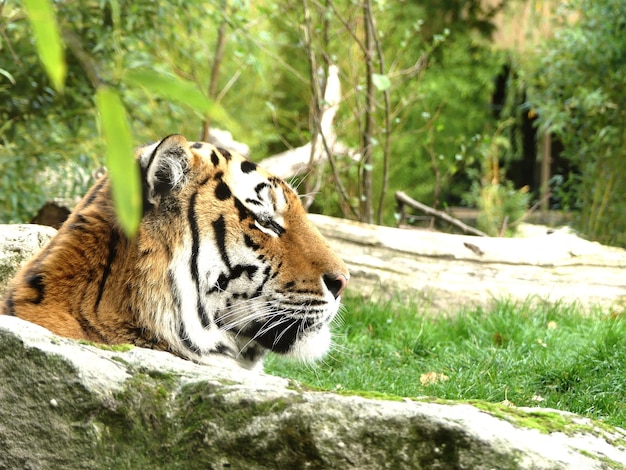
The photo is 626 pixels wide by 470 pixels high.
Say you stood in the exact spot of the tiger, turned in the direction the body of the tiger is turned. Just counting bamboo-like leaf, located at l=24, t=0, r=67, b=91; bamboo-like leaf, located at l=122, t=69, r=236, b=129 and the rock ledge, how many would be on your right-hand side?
3

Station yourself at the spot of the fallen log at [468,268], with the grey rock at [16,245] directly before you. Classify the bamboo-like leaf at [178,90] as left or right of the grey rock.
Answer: left

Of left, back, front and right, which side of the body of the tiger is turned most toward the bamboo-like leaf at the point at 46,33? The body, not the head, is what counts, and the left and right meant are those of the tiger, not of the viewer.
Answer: right

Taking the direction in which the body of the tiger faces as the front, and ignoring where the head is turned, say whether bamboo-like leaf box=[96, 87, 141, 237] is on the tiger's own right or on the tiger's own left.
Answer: on the tiger's own right

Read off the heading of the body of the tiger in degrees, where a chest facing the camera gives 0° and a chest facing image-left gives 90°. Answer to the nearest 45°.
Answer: approximately 270°

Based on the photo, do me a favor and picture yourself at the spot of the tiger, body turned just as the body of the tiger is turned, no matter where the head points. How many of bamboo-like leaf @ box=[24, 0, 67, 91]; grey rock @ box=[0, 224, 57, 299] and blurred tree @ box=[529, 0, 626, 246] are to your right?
1

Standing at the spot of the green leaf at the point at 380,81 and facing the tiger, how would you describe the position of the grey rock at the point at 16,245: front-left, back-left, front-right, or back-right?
front-right

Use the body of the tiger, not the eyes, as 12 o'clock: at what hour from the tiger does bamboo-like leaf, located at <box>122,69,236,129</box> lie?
The bamboo-like leaf is roughly at 3 o'clock from the tiger.

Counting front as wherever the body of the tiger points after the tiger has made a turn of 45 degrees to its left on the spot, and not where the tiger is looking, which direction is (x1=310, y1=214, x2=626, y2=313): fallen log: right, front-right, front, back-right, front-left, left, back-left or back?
front

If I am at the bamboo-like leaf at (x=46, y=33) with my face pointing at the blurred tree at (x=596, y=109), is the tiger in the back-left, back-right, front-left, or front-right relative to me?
front-left

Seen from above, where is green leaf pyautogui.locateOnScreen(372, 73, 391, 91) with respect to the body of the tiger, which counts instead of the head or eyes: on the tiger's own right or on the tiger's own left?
on the tiger's own left
